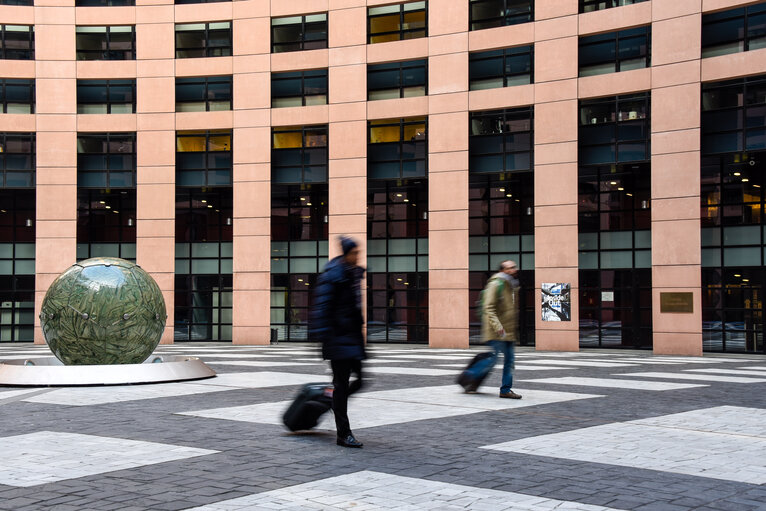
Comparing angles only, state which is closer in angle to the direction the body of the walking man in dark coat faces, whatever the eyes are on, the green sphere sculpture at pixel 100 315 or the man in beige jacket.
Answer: the man in beige jacket

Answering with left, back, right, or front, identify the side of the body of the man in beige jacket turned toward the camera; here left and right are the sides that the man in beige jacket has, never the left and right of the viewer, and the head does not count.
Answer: right

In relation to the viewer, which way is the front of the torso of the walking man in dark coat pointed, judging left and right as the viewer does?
facing to the right of the viewer

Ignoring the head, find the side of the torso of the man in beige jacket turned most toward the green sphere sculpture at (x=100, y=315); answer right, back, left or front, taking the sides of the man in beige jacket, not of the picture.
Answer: back

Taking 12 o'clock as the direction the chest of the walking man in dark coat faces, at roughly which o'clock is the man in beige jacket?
The man in beige jacket is roughly at 10 o'clock from the walking man in dark coat.

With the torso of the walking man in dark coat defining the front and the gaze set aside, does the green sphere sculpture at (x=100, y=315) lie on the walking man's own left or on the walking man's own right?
on the walking man's own left

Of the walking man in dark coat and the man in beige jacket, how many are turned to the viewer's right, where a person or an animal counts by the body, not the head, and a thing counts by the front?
2
